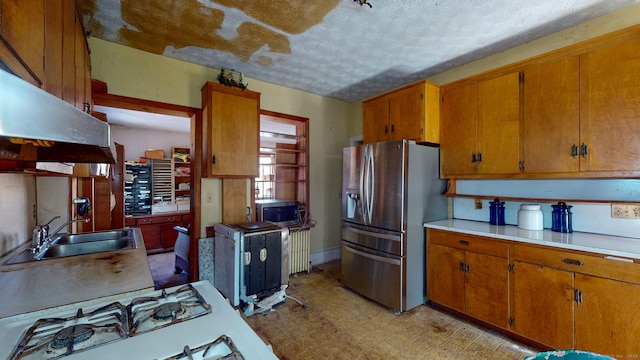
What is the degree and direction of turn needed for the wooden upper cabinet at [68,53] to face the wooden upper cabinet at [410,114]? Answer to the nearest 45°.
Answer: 0° — it already faces it

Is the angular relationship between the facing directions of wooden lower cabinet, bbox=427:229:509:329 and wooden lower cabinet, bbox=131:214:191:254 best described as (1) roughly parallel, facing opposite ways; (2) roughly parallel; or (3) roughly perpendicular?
roughly perpendicular

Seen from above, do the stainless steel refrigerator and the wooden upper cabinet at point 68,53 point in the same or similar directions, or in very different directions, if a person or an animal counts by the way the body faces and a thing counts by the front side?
very different directions

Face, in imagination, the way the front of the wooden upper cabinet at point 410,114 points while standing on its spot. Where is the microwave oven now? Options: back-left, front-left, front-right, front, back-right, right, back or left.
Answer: front-right

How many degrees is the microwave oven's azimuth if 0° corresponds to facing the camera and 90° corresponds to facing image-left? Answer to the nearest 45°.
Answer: approximately 0°

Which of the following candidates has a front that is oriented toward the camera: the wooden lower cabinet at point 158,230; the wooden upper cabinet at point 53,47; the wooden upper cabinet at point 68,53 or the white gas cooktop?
the wooden lower cabinet
